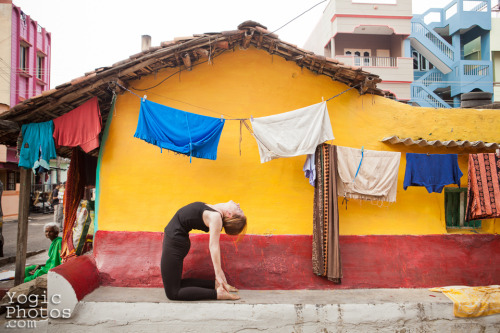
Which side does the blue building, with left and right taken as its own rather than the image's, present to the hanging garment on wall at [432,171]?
front

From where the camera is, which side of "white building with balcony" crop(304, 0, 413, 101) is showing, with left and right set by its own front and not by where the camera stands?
front

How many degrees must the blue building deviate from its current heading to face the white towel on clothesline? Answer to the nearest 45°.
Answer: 0° — it already faces it

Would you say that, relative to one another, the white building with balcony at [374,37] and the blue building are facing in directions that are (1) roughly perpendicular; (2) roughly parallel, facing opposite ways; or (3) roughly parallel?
roughly parallel

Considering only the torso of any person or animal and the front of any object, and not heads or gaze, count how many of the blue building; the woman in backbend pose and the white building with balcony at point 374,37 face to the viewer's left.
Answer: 1

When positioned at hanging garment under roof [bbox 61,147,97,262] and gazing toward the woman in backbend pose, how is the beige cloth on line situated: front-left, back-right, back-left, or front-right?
front-left

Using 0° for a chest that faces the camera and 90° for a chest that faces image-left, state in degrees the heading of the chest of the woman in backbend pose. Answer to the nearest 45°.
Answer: approximately 90°

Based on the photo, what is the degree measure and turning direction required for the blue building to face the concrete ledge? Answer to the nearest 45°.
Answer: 0° — it already faces it

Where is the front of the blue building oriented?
toward the camera

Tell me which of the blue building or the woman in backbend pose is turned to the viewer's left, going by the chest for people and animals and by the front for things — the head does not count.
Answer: the woman in backbend pose

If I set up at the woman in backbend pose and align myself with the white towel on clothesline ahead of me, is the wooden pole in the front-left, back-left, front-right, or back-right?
back-left

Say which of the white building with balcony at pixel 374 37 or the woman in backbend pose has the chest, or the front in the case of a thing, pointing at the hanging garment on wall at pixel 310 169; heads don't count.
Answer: the white building with balcony

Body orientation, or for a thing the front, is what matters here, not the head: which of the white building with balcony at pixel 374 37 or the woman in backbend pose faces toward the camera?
the white building with balcony

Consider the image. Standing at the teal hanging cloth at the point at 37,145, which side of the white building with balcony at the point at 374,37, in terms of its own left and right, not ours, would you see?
front
